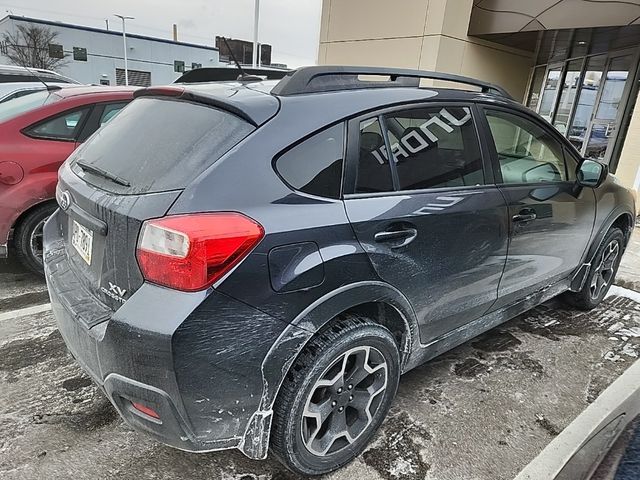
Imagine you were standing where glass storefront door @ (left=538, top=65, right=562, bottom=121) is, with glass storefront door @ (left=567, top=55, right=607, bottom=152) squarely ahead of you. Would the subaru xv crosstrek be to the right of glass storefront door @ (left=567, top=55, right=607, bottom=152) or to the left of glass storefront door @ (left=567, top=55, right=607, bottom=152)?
right

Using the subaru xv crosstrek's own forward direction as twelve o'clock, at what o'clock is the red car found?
The red car is roughly at 9 o'clock from the subaru xv crosstrek.

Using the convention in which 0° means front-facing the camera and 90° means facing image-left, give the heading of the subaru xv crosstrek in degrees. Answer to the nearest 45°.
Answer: approximately 225°

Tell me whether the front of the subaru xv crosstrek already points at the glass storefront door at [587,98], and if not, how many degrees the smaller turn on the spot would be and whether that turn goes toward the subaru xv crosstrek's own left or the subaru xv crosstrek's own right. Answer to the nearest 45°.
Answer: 0° — it already faces it

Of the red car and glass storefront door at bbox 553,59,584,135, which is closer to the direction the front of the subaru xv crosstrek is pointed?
the glass storefront door
